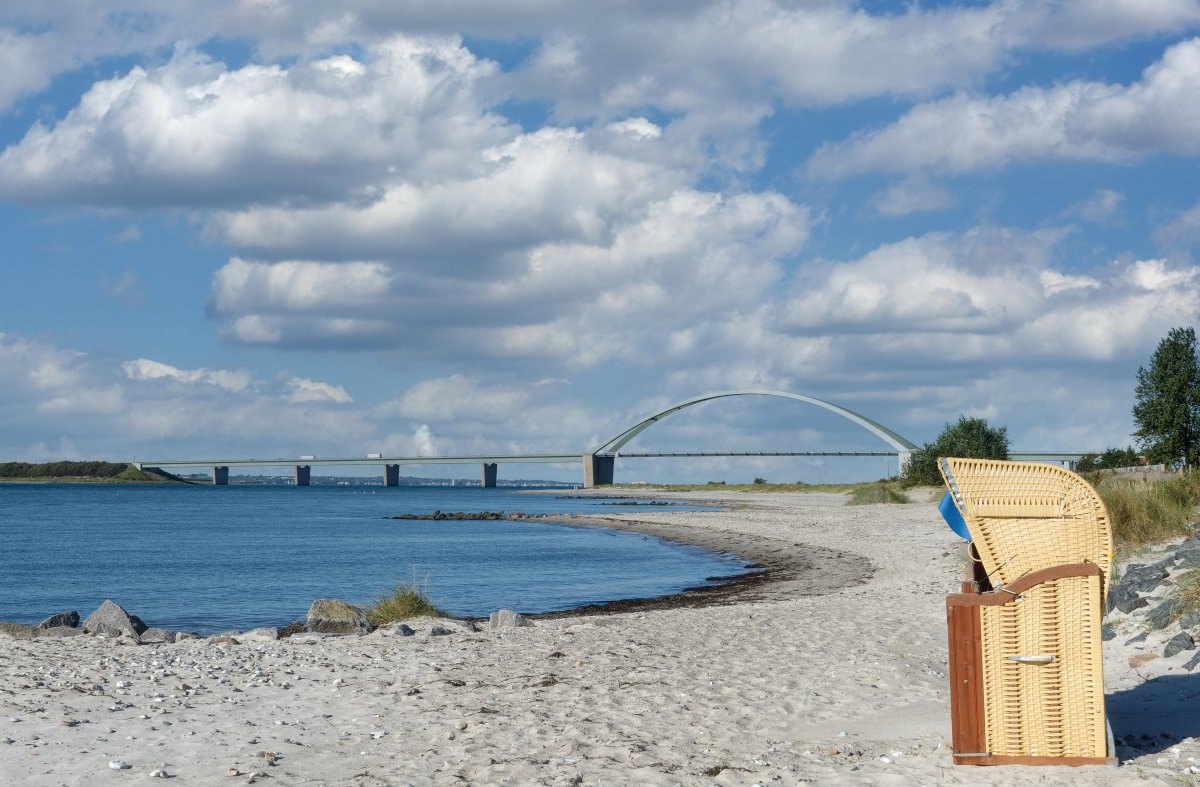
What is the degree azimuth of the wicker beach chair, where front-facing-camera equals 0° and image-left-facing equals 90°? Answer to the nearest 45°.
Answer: approximately 90°

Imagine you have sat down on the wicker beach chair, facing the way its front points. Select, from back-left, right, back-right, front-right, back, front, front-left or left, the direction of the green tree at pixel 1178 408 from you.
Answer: right

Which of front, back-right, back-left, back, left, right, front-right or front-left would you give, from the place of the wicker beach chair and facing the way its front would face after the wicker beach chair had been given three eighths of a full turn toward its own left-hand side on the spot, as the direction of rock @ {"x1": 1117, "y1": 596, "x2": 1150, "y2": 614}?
back-left

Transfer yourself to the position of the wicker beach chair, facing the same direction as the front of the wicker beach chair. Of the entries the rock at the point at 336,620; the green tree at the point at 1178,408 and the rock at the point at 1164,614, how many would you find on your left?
0

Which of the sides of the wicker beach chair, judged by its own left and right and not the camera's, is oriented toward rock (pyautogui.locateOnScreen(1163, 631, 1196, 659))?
right

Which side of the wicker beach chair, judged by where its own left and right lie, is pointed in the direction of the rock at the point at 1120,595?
right

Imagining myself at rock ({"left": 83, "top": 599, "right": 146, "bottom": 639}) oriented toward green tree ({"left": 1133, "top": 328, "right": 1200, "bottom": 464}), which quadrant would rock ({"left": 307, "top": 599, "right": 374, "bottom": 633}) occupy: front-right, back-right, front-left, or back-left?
front-right

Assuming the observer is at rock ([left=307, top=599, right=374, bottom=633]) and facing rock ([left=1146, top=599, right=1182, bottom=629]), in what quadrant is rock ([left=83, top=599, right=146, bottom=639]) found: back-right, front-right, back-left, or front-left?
back-right

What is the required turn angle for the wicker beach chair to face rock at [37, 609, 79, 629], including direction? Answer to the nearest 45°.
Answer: approximately 45° to its right
